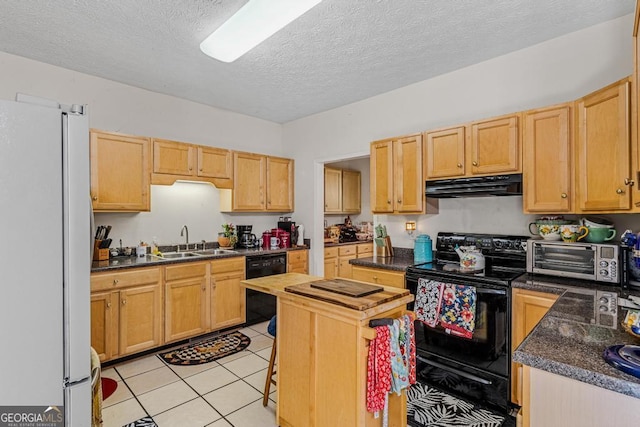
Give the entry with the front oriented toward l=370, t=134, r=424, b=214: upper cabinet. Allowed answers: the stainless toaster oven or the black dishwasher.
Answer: the black dishwasher

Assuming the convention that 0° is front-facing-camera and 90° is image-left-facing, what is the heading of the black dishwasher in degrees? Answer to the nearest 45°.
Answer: approximately 315°

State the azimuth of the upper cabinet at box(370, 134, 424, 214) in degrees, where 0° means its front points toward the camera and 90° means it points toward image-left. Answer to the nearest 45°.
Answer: approximately 45°

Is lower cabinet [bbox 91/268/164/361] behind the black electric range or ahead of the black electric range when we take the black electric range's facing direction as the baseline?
ahead

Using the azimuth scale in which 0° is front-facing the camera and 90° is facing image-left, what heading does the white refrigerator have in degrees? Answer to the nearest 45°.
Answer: approximately 270°

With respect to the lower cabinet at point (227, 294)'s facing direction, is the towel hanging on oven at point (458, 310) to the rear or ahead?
ahead

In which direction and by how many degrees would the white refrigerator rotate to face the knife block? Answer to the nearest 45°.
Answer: approximately 90° to its left

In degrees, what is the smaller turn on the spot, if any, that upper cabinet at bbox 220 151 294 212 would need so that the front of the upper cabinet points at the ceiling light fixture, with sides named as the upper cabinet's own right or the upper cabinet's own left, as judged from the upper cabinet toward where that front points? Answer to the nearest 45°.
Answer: approximately 45° to the upper cabinet's own right

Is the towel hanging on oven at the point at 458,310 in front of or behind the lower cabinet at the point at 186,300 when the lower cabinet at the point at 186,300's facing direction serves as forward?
in front

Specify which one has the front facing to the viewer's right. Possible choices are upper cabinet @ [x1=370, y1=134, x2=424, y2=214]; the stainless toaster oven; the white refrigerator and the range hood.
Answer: the white refrigerator

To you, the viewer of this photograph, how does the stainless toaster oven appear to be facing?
facing the viewer

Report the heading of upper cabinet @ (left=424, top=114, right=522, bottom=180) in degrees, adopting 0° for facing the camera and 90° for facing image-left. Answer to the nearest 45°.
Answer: approximately 45°
